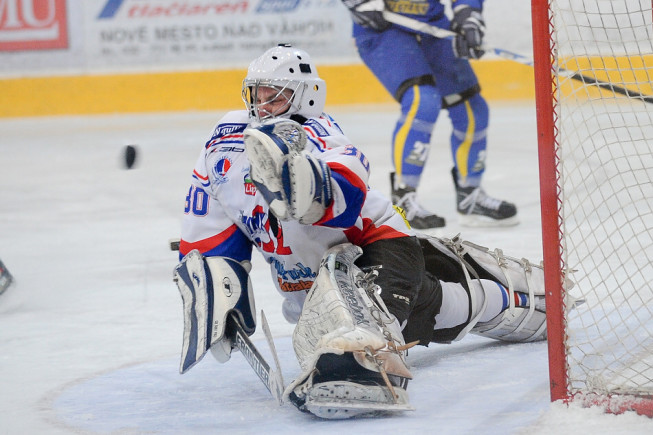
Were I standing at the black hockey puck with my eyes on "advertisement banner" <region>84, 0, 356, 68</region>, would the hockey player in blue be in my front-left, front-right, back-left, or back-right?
front-right

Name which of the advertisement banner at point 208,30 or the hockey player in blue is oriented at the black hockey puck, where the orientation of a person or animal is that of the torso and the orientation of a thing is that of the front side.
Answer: the advertisement banner

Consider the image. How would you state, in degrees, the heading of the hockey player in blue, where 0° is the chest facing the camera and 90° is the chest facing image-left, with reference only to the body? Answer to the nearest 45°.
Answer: approximately 315°

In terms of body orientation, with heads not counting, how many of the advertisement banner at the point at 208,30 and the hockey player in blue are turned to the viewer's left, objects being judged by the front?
0

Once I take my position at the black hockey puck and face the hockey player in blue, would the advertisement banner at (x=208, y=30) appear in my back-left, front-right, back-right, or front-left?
front-left

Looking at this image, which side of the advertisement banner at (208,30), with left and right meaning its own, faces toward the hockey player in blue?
front

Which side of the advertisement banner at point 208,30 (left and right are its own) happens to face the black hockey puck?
front

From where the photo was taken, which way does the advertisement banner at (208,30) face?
toward the camera

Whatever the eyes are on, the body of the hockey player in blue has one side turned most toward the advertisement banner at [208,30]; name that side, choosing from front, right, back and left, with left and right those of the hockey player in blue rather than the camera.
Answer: back

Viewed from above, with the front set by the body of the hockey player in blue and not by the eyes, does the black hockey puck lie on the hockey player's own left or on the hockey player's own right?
on the hockey player's own right
